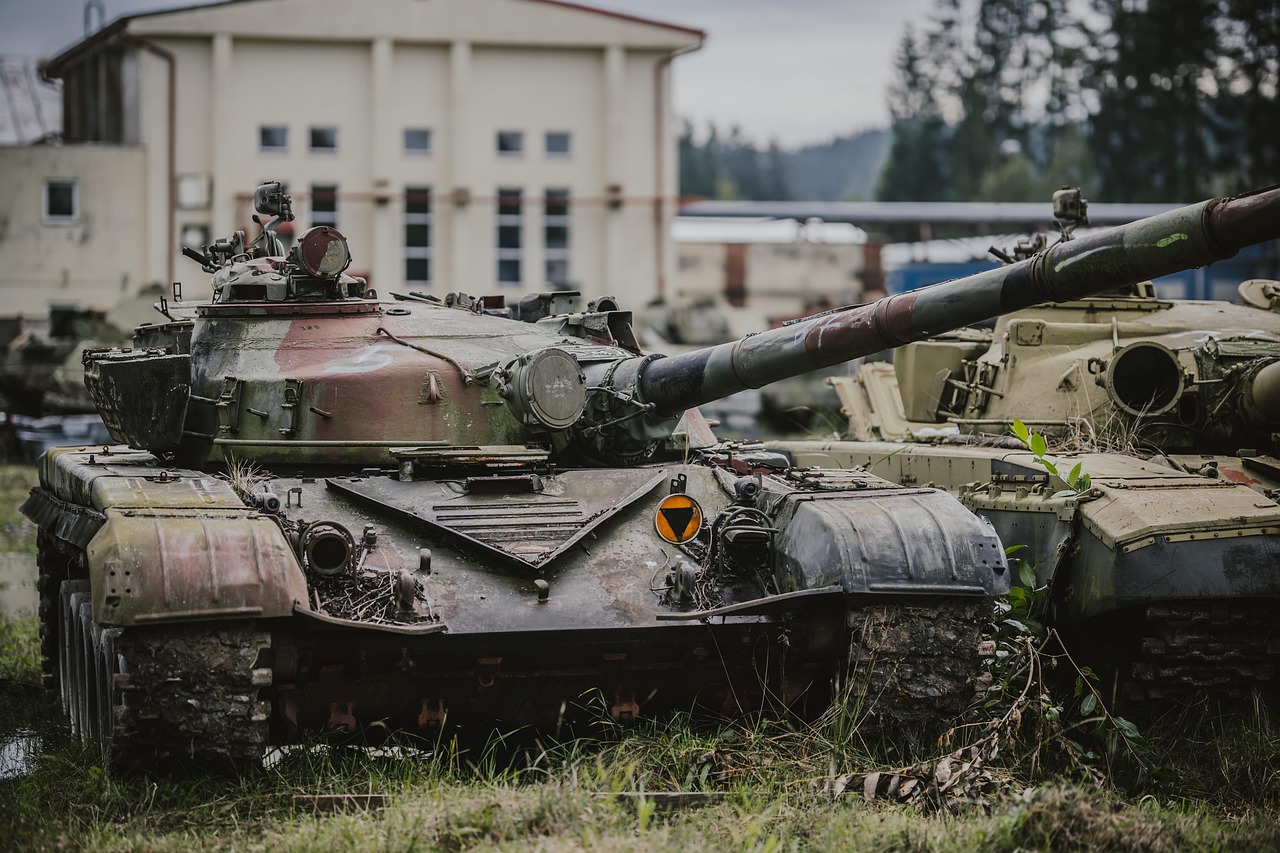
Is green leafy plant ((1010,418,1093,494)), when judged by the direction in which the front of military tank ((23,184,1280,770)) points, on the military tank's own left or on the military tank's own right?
on the military tank's own left

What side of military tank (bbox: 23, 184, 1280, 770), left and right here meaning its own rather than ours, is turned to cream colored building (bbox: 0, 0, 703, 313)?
back

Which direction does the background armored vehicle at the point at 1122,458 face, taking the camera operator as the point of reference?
facing the viewer and to the right of the viewer

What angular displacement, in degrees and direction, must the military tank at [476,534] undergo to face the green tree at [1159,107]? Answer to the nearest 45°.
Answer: approximately 180°

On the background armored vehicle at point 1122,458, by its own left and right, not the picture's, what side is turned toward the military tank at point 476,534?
right

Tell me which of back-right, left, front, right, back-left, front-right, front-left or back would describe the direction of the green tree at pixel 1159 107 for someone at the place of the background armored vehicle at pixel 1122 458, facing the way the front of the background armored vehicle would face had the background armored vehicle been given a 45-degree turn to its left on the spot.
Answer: left

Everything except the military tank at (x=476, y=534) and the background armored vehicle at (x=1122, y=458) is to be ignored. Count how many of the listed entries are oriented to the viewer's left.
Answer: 0

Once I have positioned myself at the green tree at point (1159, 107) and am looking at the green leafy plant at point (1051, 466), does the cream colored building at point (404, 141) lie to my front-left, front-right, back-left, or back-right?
front-right

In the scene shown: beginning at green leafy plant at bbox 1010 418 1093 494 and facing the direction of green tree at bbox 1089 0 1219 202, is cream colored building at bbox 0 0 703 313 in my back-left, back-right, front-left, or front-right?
front-left

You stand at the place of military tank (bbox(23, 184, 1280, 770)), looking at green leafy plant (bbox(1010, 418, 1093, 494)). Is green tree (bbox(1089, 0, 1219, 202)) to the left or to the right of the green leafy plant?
left

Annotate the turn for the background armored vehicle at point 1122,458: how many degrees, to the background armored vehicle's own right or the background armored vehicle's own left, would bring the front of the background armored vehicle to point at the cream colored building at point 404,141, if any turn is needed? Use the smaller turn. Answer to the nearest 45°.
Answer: approximately 180°

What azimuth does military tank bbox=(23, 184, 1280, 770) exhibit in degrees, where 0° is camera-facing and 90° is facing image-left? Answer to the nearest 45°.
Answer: approximately 0°

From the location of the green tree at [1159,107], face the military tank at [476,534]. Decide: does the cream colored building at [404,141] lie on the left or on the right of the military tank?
right

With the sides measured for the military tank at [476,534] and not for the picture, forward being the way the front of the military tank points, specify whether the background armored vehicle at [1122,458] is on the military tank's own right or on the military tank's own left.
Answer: on the military tank's own left
